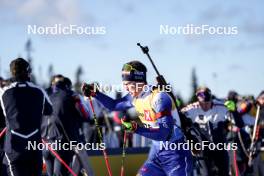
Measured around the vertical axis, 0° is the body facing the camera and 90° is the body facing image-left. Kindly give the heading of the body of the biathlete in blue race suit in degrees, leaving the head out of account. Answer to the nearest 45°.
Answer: approximately 45°

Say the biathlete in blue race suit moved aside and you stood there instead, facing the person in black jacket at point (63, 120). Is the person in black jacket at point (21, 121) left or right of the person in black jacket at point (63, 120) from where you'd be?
left

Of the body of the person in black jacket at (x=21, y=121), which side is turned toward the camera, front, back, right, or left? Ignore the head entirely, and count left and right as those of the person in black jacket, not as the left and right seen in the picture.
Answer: back

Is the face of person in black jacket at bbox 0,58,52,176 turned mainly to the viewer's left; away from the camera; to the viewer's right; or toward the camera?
away from the camera

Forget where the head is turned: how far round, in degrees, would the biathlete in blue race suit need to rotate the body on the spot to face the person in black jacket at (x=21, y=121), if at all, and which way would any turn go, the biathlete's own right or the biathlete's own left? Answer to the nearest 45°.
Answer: approximately 45° to the biathlete's own right

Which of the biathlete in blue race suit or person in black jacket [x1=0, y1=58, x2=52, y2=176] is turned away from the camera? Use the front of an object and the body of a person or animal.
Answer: the person in black jacket

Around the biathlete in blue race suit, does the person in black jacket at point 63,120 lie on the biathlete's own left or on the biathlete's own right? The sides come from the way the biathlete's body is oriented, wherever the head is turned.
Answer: on the biathlete's own right

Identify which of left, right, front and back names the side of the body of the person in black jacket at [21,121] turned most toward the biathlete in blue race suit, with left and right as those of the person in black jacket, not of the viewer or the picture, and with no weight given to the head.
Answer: right

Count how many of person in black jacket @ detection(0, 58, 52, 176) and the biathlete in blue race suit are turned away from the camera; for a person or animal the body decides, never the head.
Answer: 1
